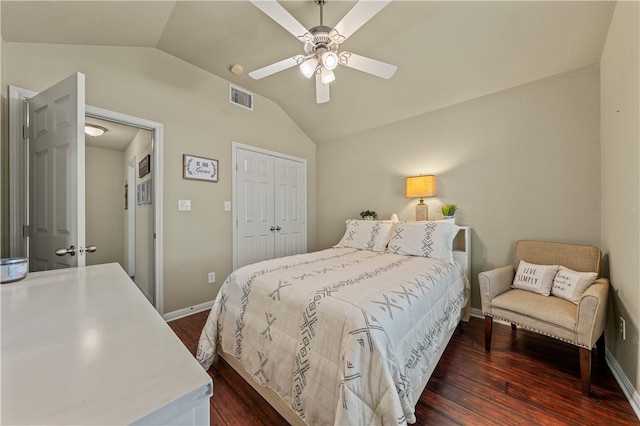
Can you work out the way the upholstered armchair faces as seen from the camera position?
facing the viewer and to the left of the viewer

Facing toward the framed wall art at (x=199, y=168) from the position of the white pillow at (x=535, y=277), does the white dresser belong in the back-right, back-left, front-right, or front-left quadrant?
front-left

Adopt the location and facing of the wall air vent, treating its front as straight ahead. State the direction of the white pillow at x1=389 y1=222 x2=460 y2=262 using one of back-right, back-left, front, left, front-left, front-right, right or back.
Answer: front

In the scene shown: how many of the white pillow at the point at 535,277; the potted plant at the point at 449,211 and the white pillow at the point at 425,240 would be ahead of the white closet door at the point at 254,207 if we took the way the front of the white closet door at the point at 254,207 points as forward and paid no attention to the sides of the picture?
3

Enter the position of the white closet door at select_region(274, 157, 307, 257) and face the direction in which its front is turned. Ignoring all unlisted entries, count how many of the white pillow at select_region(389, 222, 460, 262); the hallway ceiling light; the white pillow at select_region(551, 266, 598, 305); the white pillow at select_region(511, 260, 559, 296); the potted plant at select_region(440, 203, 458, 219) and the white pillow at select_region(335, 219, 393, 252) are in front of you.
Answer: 5

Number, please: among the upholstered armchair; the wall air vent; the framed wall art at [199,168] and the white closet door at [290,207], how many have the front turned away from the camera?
0

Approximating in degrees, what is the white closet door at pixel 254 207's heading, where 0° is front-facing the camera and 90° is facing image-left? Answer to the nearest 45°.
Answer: approximately 315°

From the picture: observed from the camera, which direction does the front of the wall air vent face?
facing the viewer and to the right of the viewer

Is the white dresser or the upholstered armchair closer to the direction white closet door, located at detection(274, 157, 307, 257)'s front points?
the upholstered armchair

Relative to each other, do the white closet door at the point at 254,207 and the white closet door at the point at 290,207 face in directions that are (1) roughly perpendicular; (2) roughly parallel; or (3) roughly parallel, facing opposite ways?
roughly parallel
